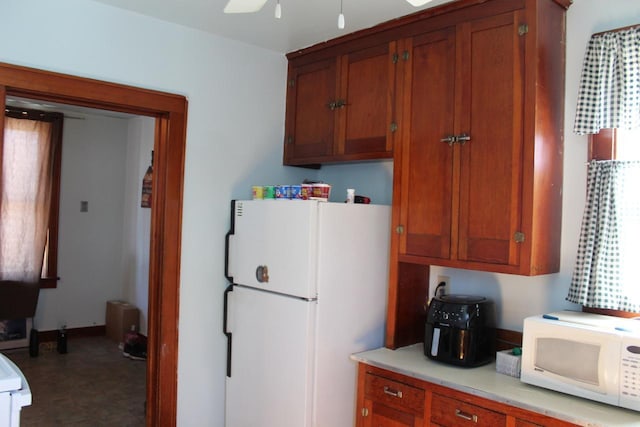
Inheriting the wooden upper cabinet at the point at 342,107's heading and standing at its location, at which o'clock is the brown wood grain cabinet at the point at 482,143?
The brown wood grain cabinet is roughly at 9 o'clock from the wooden upper cabinet.

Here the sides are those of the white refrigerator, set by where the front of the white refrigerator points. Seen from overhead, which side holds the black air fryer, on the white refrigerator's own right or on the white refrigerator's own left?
on the white refrigerator's own left

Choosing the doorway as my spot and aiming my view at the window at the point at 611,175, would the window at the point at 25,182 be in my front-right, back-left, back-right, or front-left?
back-left

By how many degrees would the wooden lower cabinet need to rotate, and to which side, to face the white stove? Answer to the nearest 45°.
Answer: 0° — it already faces it

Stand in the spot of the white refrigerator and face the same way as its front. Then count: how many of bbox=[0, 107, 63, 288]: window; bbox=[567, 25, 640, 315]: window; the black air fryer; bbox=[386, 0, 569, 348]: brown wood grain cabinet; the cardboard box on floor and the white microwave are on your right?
2

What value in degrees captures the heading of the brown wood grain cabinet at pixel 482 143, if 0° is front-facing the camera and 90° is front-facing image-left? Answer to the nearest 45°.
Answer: approximately 45°

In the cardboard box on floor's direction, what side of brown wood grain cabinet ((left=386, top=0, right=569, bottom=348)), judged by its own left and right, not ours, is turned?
right

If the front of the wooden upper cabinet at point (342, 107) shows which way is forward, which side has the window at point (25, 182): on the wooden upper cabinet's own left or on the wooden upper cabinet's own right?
on the wooden upper cabinet's own right
